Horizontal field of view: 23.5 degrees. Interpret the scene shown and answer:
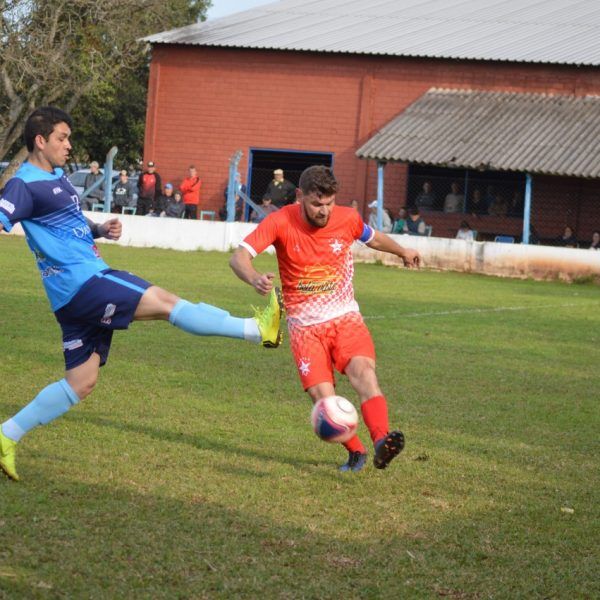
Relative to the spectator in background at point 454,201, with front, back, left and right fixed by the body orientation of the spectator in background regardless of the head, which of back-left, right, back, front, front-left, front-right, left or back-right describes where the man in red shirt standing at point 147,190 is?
right

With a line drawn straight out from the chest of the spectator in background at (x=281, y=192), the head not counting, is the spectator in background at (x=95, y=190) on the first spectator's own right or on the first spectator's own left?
on the first spectator's own right

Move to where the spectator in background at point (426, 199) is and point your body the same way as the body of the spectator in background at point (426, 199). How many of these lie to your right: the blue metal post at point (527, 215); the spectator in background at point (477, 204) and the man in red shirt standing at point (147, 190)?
1

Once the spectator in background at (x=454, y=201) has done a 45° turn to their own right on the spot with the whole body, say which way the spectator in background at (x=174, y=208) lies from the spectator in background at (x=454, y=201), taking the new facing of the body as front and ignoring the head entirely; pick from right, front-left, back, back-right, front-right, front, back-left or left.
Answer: front-right

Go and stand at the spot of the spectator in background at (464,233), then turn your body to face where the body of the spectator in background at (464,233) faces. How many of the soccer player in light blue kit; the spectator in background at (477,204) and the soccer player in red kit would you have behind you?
1

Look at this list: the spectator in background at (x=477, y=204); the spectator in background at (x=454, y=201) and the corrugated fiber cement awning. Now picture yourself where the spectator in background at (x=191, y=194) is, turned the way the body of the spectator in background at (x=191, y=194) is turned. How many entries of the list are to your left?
3

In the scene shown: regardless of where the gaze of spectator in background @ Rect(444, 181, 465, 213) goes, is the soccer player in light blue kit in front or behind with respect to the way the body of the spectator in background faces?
in front

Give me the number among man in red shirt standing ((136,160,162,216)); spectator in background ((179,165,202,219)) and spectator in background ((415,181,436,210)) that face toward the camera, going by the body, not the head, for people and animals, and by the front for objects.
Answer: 3

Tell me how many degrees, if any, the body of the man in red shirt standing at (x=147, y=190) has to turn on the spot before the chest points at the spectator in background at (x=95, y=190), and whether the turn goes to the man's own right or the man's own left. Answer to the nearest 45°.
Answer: approximately 135° to the man's own right

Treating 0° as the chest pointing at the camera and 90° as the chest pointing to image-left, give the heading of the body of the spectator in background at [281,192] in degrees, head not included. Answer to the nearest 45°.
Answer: approximately 0°

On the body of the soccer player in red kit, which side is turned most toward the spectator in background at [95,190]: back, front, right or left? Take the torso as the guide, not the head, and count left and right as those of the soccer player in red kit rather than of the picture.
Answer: back

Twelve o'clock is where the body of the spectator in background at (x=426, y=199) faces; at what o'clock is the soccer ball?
The soccer ball is roughly at 12 o'clock from the spectator in background.
